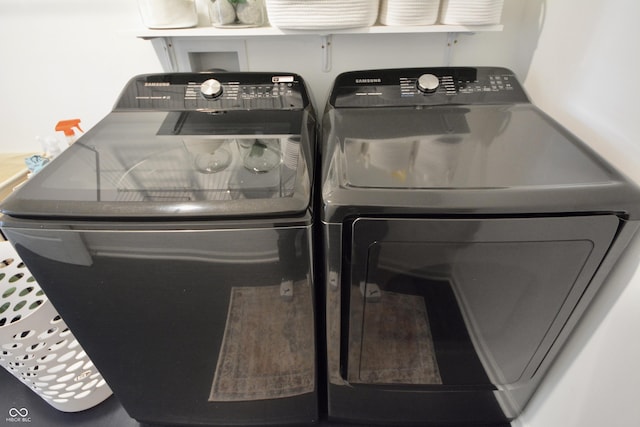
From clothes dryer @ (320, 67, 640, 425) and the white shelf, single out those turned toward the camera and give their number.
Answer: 2

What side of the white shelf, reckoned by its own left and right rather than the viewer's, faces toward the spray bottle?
right

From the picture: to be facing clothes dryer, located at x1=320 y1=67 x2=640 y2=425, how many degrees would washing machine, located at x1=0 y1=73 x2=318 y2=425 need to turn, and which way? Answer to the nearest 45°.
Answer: approximately 45° to its left

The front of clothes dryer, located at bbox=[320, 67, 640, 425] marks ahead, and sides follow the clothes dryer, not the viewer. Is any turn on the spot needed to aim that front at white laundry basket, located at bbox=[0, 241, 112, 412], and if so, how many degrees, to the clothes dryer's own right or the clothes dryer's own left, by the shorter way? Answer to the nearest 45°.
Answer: approximately 45° to the clothes dryer's own right

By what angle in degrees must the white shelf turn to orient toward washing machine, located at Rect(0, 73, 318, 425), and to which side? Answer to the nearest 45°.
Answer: approximately 45° to its right

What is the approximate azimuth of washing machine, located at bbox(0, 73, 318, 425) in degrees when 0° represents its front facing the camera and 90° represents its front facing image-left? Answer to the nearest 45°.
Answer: approximately 0°

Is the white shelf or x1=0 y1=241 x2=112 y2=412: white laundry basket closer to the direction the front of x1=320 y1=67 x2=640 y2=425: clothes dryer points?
the white laundry basket

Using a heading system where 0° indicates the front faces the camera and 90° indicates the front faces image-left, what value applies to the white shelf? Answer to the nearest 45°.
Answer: approximately 0°

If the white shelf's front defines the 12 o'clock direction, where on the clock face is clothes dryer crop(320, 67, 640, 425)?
The clothes dryer is roughly at 11 o'clock from the white shelf.

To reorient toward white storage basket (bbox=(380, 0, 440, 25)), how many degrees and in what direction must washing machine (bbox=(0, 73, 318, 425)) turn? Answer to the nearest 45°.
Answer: approximately 90° to its left
